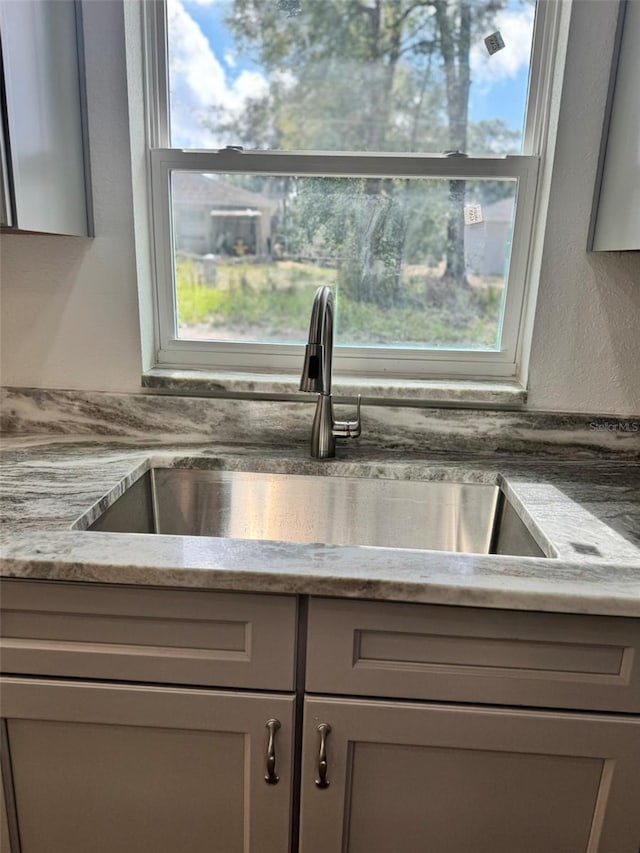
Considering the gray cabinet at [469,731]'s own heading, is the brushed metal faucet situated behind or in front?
behind

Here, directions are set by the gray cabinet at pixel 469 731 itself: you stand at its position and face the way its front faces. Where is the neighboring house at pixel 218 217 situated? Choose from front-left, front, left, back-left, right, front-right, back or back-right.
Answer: back-right

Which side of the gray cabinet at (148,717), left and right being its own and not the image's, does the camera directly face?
front

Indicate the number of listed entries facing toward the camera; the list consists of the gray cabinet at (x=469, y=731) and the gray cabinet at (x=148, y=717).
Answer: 2

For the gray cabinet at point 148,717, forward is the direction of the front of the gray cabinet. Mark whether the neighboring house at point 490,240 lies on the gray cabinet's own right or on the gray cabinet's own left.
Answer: on the gray cabinet's own left

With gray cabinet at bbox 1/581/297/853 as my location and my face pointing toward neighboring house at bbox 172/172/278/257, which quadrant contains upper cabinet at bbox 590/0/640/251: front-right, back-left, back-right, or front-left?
front-right

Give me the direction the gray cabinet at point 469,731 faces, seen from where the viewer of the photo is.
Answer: facing the viewer

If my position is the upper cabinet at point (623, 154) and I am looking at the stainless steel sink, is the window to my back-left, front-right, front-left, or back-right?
front-right
